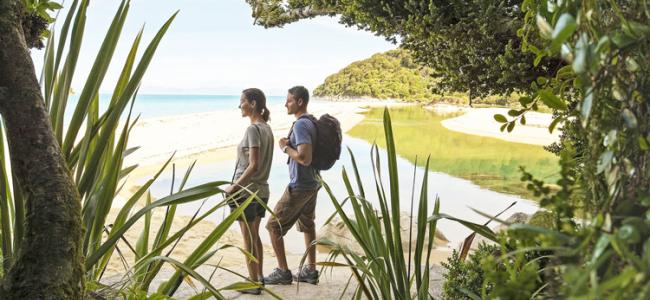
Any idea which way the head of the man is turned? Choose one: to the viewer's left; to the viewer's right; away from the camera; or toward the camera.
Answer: to the viewer's left

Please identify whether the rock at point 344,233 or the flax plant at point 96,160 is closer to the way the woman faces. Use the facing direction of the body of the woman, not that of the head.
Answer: the flax plant

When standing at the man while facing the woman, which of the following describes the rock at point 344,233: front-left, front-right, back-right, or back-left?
back-right

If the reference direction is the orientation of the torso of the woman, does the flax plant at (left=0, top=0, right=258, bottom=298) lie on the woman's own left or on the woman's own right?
on the woman's own left

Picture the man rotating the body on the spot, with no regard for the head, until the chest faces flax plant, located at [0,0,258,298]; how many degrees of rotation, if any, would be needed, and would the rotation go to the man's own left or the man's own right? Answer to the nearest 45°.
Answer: approximately 90° to the man's own left

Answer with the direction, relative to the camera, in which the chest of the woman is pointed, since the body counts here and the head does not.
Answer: to the viewer's left

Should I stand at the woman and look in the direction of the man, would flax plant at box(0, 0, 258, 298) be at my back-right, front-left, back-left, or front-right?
back-right

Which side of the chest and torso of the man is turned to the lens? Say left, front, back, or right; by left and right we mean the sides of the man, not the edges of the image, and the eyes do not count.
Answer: left

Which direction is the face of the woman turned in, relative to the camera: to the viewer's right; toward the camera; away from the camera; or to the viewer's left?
to the viewer's left

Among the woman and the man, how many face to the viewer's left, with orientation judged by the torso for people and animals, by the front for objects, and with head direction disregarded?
2
